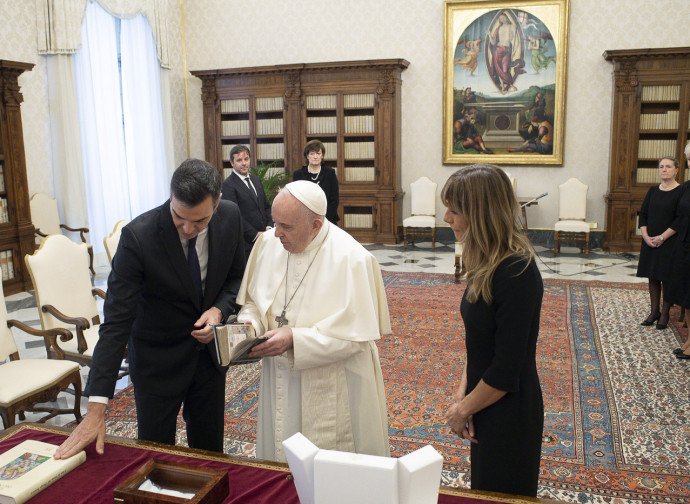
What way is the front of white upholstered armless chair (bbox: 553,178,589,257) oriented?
toward the camera

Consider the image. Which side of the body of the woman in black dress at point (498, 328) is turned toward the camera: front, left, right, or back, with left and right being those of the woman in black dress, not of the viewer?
left

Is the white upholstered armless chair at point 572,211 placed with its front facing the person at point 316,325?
yes

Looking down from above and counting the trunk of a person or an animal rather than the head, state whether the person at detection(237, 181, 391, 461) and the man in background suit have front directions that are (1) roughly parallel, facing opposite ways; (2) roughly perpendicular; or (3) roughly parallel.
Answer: roughly perpendicular

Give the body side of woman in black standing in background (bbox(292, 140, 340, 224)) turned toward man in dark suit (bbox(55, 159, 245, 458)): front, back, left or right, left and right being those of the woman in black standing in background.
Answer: front

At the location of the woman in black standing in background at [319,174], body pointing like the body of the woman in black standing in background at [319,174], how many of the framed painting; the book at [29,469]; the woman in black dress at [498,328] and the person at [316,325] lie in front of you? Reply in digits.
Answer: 3

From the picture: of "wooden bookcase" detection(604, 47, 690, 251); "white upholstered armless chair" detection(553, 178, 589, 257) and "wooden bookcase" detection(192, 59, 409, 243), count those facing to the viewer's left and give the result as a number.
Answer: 0

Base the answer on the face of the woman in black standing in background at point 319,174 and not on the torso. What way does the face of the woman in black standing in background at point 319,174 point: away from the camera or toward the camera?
toward the camera

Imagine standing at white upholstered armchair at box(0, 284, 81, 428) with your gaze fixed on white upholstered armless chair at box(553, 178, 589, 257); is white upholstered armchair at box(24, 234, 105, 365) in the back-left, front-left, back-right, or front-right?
front-left

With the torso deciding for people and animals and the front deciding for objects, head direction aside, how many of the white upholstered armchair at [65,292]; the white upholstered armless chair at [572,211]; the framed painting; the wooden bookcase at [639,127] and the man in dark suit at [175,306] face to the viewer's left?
0

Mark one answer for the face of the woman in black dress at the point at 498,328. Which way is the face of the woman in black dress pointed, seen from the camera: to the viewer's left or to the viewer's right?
to the viewer's left

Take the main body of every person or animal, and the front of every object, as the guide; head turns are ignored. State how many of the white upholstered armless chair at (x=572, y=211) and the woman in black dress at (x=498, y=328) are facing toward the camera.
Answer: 1

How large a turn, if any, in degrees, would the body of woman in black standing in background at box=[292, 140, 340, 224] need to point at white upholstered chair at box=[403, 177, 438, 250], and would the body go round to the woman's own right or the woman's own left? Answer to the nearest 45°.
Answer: approximately 135° to the woman's own left

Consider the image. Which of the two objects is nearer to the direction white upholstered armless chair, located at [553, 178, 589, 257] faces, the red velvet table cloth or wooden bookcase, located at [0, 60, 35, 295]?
the red velvet table cloth

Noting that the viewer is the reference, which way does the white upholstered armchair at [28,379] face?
facing the viewer and to the right of the viewer
